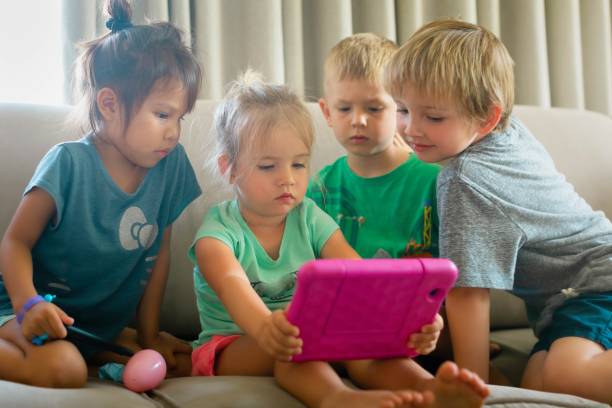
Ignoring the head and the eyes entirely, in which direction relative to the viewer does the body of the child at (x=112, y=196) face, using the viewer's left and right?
facing the viewer and to the right of the viewer

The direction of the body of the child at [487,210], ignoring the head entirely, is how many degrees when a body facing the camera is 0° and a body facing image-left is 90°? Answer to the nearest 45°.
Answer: approximately 90°

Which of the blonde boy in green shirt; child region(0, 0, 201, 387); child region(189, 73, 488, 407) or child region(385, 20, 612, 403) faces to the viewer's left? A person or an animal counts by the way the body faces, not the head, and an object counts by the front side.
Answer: child region(385, 20, 612, 403)

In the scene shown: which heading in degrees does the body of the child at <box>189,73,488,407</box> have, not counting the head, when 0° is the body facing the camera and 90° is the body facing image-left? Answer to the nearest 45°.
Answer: approximately 315°

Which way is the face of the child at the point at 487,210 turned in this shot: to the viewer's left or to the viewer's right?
to the viewer's left

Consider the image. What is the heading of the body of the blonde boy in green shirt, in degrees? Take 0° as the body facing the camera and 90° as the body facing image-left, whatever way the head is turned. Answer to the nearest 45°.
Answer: approximately 0°

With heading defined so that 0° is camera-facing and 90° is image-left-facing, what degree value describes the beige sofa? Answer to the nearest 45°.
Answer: approximately 0°
